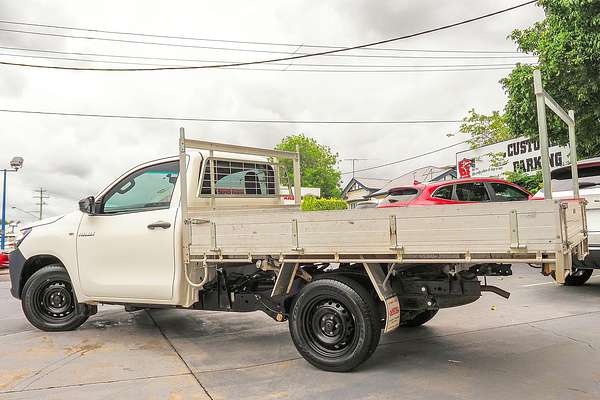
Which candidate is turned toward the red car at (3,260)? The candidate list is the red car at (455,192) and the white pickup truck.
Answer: the white pickup truck

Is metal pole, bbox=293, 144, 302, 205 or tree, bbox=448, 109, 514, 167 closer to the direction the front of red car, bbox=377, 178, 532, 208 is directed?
the tree

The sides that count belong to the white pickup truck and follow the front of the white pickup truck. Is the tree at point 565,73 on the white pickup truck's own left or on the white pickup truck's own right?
on the white pickup truck's own right

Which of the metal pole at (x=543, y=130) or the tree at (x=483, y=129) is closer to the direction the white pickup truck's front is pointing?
the tree

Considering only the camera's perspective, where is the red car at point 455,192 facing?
facing away from the viewer and to the right of the viewer

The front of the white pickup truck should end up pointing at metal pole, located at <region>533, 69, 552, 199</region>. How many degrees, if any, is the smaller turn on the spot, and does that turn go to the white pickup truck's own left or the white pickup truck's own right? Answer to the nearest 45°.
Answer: approximately 180°

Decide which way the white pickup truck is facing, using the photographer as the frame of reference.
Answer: facing away from the viewer and to the left of the viewer

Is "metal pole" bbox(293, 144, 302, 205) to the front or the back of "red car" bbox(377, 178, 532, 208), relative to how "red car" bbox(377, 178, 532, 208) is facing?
to the back
